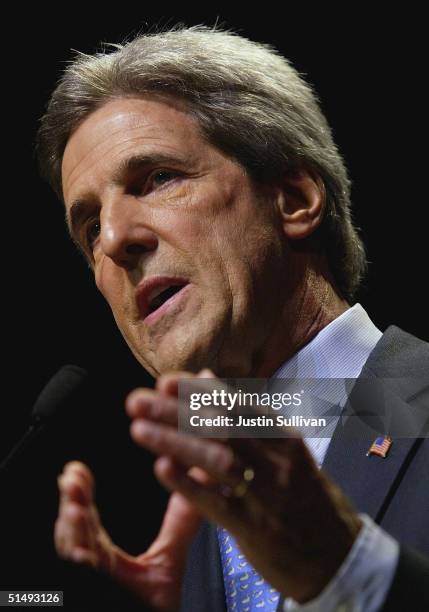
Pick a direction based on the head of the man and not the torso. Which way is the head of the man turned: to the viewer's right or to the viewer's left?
to the viewer's left

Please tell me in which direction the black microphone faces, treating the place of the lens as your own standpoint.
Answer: facing to the right of the viewer

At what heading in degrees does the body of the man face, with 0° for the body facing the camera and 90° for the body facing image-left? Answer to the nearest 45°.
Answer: approximately 45°
